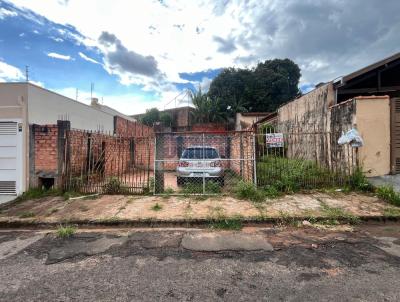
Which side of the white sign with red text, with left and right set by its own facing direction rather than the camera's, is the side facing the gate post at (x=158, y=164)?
right

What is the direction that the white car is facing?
away from the camera

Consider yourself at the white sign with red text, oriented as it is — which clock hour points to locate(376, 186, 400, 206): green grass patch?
The green grass patch is roughly at 9 o'clock from the white sign with red text.

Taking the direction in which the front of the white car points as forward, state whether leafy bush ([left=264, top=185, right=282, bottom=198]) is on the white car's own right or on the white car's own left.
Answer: on the white car's own right

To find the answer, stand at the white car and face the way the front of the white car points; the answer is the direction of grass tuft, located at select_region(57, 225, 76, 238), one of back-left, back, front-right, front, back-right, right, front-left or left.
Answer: back-left

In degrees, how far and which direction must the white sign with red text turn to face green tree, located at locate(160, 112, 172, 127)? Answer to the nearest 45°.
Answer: approximately 135° to its right

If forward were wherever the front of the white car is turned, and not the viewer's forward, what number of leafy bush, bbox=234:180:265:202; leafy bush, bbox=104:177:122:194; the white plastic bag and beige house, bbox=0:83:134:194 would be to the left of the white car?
2

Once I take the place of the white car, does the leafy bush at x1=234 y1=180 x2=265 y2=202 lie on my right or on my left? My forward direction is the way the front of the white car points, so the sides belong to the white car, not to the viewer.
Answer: on my right

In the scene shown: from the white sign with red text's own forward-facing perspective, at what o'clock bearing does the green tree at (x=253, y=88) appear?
The green tree is roughly at 6 o'clock from the white sign with red text.

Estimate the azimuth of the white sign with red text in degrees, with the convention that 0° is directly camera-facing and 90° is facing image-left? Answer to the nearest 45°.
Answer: approximately 0°

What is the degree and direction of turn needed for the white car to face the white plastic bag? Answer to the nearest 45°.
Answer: approximately 90° to its right

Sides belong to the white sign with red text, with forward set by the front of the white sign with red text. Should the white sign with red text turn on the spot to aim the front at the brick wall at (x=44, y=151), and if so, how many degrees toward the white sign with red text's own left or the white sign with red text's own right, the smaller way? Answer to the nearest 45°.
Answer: approximately 90° to the white sign with red text's own right
